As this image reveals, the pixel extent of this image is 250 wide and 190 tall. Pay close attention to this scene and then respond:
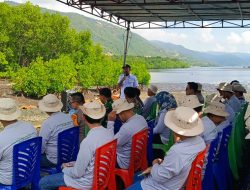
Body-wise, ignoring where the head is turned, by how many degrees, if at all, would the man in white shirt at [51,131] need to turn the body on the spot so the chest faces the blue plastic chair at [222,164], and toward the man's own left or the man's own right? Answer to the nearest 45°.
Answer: approximately 135° to the man's own right

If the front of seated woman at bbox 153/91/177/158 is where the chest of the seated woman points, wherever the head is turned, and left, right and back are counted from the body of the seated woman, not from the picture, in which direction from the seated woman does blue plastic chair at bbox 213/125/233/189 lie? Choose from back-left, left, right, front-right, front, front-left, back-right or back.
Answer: back

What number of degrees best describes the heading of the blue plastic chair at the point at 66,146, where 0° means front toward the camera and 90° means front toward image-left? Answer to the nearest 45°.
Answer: approximately 135°

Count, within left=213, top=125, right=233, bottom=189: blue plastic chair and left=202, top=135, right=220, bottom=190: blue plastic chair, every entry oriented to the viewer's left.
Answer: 2

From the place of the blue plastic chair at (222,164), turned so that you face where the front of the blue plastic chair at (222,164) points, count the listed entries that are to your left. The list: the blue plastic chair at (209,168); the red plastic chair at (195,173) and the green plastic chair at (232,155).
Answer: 2

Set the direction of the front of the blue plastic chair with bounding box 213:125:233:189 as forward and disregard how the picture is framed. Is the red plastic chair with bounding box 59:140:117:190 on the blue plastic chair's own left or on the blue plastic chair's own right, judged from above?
on the blue plastic chair's own left

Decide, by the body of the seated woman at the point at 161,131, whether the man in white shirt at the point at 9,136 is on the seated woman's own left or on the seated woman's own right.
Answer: on the seated woman's own left

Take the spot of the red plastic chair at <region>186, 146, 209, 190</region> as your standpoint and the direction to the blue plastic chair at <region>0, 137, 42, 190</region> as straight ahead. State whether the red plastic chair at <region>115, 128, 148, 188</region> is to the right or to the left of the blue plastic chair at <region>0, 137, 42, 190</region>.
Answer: right

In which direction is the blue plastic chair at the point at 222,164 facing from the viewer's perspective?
to the viewer's left

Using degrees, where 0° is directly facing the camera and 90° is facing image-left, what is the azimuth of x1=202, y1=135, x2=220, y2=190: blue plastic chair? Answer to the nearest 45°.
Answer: approximately 90°

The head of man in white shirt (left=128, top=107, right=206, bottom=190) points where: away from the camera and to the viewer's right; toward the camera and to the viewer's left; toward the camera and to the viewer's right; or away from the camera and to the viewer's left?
away from the camera and to the viewer's left

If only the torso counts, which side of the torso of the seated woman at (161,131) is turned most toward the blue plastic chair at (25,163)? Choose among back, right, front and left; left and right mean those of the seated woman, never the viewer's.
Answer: left
